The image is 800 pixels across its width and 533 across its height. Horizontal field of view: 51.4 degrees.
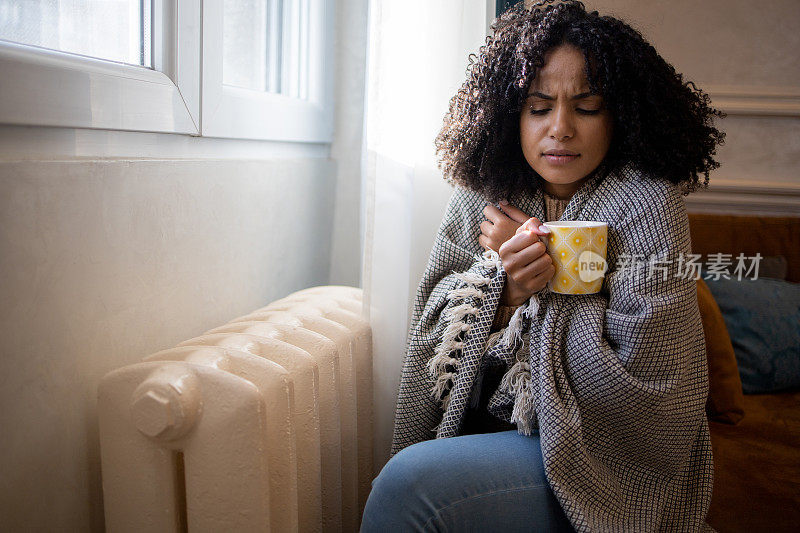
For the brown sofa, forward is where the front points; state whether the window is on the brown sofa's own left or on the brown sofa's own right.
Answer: on the brown sofa's own right

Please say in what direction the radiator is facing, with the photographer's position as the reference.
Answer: facing the viewer and to the right of the viewer

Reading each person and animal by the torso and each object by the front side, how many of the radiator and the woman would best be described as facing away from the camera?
0

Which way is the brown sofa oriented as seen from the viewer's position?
toward the camera

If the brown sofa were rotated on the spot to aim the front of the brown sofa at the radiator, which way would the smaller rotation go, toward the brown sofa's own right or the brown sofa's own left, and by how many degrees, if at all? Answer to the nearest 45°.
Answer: approximately 45° to the brown sofa's own right

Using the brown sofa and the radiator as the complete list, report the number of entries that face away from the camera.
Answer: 0
